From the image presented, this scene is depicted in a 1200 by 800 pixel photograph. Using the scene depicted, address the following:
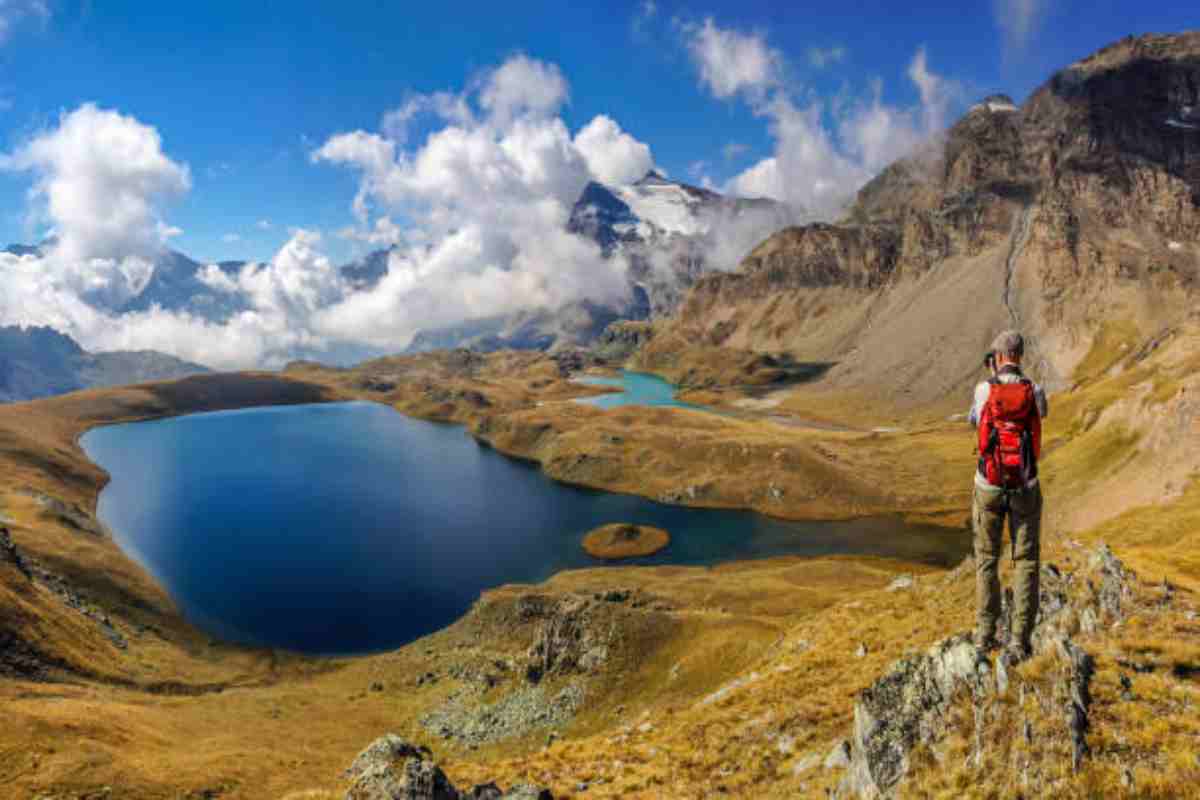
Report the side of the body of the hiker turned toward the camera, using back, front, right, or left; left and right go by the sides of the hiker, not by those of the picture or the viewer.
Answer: back

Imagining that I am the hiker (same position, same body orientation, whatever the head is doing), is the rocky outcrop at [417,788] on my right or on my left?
on my left

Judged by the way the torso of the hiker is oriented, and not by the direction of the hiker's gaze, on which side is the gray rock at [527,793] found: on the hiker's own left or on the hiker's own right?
on the hiker's own left

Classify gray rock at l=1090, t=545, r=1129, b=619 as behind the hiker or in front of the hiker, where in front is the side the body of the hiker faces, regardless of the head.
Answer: in front
